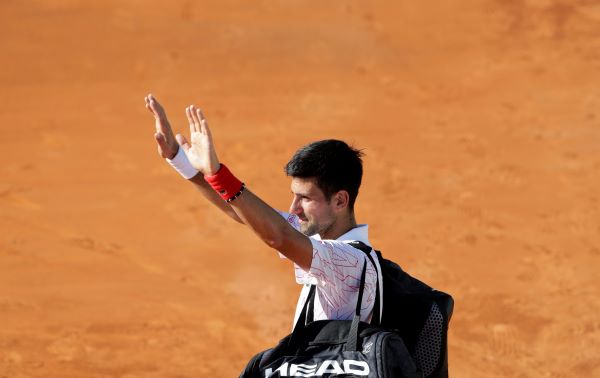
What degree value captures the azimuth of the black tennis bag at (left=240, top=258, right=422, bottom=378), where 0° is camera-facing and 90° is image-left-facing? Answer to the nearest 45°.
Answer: approximately 0°

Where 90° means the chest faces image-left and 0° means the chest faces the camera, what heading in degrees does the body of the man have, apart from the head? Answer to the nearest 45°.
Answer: approximately 90°
